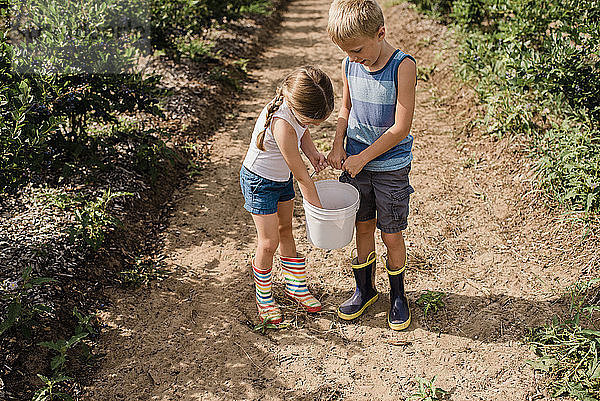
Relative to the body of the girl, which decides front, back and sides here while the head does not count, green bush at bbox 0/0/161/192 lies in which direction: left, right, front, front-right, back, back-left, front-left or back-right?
back

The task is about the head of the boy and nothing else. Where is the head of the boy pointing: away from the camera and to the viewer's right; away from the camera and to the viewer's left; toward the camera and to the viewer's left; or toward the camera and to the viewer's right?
toward the camera and to the viewer's left

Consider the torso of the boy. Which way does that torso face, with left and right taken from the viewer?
facing the viewer and to the left of the viewer

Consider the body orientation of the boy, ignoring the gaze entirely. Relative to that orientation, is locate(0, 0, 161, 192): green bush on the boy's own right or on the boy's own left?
on the boy's own right

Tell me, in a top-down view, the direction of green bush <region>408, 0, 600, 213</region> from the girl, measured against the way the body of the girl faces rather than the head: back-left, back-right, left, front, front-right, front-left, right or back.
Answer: left

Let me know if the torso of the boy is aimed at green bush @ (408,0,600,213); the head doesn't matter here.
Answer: no

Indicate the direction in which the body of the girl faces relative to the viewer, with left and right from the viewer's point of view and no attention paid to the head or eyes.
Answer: facing the viewer and to the right of the viewer
